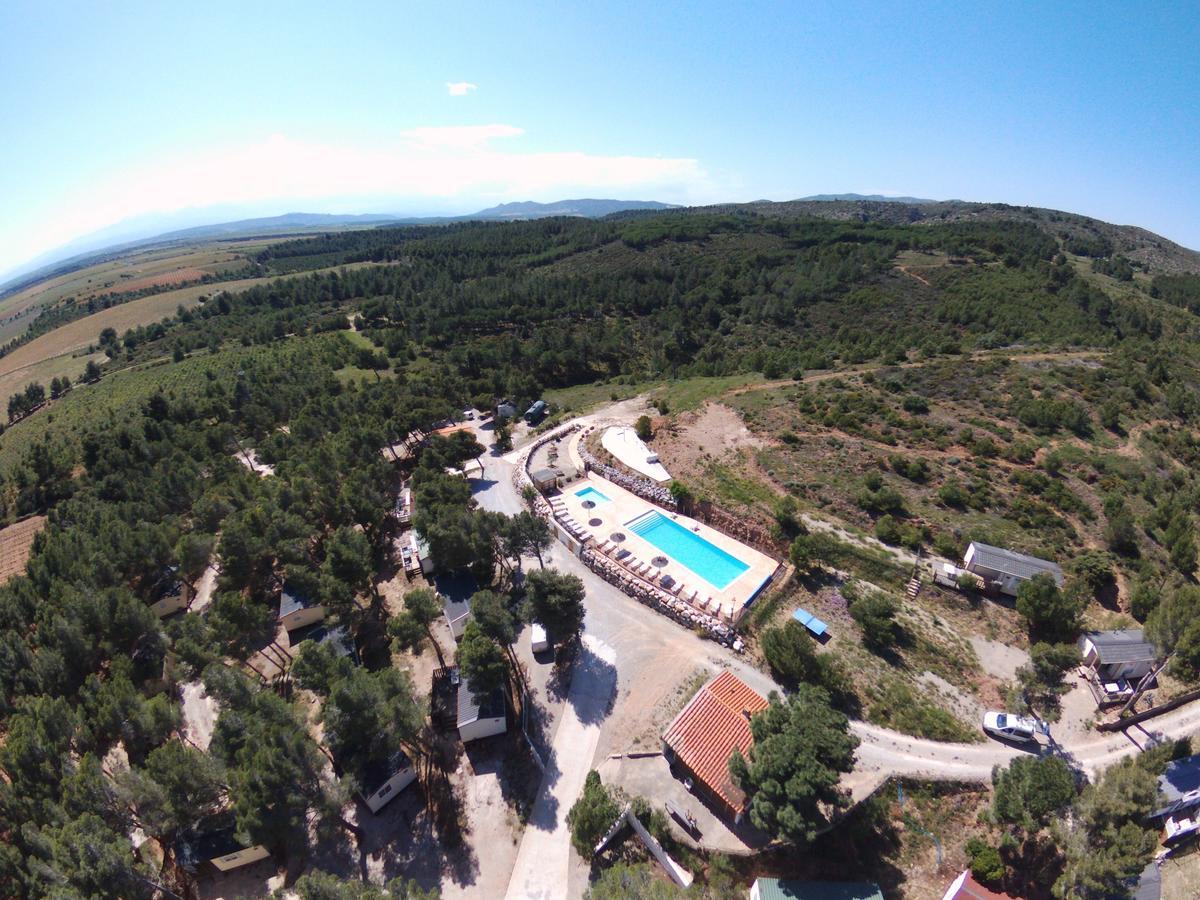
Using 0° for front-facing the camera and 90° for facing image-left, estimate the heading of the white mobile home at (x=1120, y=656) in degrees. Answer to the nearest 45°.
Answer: approximately 0°

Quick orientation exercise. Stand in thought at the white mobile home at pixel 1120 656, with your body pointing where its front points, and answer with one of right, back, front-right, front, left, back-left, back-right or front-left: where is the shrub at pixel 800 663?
front-right

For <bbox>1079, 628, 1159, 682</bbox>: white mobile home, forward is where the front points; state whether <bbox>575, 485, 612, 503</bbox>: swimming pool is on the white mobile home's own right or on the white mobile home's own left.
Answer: on the white mobile home's own right

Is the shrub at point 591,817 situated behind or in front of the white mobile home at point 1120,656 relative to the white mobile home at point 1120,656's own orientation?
in front

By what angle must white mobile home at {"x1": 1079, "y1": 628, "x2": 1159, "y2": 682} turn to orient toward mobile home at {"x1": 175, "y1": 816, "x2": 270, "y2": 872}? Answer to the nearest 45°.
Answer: approximately 45° to its right

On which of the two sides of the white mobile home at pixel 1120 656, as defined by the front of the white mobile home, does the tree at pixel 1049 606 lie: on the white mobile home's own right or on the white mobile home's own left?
on the white mobile home's own right

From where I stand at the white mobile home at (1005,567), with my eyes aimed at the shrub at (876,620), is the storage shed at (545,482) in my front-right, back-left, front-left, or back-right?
front-right

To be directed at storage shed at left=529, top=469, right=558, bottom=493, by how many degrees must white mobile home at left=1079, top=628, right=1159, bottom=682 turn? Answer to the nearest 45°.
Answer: approximately 90° to its right

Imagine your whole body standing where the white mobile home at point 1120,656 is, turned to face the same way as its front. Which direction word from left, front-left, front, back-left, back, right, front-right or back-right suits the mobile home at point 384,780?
front-right

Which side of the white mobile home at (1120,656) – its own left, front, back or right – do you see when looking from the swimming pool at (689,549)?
right

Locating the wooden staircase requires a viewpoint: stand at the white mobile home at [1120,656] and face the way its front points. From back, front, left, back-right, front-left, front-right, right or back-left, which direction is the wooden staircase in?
right

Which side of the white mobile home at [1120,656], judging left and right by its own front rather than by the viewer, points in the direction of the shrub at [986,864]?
front
